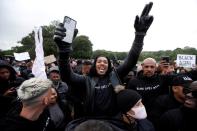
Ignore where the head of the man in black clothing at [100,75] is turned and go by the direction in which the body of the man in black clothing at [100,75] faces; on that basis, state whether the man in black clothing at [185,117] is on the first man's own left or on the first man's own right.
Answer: on the first man's own left

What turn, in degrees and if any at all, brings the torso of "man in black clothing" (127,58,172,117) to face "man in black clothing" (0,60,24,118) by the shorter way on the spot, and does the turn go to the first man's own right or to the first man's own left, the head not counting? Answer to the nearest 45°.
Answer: approximately 90° to the first man's own right

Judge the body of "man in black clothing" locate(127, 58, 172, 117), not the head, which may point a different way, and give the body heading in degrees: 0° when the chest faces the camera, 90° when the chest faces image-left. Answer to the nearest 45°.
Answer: approximately 0°

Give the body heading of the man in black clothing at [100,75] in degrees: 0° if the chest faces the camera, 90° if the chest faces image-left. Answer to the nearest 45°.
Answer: approximately 0°

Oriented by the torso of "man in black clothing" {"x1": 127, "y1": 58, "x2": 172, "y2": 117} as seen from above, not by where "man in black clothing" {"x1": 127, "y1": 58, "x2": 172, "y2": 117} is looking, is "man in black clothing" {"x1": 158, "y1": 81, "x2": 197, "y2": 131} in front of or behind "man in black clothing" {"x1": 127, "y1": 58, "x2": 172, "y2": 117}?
in front

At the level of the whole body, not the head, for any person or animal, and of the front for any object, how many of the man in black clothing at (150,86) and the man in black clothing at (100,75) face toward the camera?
2
